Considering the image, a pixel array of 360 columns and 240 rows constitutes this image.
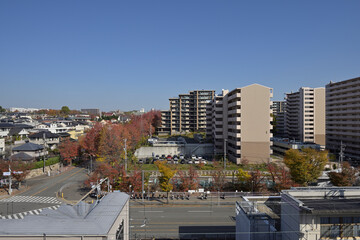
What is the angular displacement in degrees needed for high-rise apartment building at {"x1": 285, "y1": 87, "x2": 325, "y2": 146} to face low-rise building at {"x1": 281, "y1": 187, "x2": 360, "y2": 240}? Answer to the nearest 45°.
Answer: approximately 45° to its left

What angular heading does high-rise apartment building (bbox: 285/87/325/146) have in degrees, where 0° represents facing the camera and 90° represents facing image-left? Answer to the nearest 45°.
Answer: approximately 45°

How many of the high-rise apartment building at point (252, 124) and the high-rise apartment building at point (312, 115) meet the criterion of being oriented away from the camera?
0

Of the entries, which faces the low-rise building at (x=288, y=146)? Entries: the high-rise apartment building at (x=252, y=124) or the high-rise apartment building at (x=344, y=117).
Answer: the high-rise apartment building at (x=344, y=117)

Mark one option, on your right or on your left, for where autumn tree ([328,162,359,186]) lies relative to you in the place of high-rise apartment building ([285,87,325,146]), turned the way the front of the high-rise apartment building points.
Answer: on your left

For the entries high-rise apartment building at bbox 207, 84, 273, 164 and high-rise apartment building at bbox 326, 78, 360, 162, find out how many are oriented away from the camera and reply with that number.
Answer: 0

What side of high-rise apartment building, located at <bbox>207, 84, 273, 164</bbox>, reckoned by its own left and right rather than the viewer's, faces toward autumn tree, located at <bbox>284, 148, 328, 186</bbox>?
left

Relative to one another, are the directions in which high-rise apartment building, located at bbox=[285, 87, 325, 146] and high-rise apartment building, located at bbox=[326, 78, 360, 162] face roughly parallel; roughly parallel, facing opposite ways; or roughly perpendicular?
roughly parallel

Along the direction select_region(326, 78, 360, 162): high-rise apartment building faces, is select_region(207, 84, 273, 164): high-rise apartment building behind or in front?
in front
